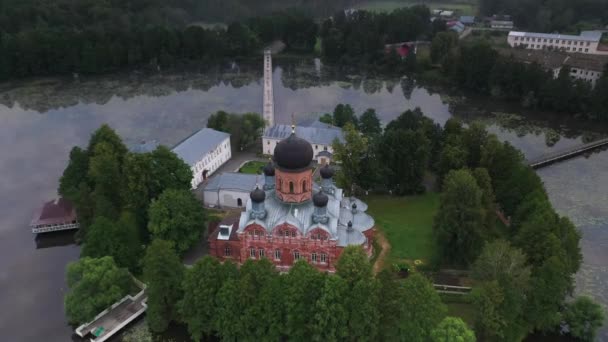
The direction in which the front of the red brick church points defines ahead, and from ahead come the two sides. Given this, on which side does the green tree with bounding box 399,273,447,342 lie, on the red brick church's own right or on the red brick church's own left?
on the red brick church's own left

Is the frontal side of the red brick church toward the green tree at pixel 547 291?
no

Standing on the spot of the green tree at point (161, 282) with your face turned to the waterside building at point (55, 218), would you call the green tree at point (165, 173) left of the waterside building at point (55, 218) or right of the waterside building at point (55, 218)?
right

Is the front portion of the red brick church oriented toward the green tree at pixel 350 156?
no

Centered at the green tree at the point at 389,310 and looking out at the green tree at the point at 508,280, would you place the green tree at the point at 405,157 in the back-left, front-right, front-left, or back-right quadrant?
front-left

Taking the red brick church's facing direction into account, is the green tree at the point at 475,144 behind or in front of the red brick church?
behind

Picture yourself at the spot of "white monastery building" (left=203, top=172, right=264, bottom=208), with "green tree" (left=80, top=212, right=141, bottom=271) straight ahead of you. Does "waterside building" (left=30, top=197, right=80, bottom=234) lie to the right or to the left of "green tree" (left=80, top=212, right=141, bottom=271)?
right

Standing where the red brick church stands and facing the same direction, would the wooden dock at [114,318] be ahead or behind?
ahead

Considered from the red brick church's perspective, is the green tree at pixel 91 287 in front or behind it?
in front
